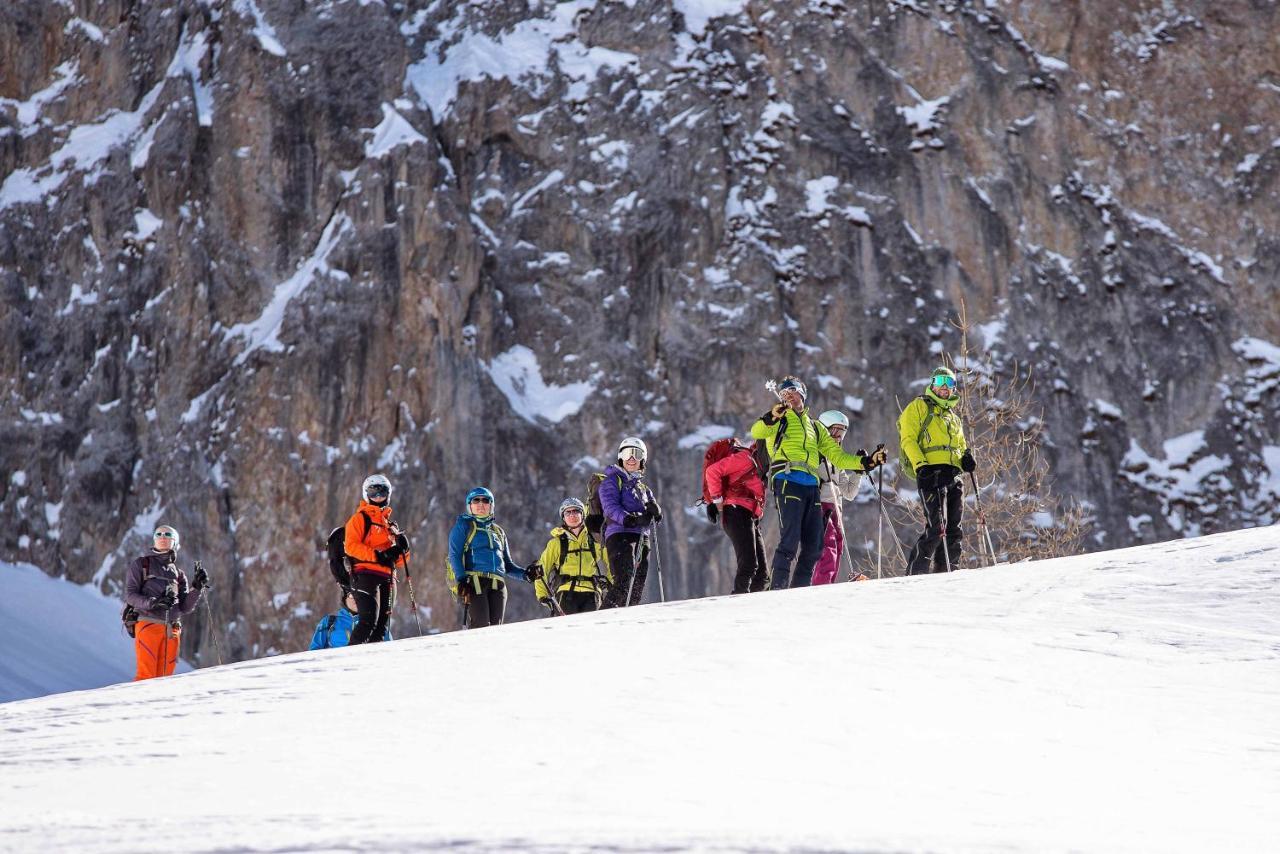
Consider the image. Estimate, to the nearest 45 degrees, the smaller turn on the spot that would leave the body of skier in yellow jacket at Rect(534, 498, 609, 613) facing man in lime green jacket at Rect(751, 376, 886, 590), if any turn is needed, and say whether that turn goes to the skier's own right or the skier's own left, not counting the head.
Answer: approximately 45° to the skier's own left

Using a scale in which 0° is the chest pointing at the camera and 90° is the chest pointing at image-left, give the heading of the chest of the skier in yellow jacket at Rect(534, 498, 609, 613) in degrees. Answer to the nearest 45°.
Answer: approximately 0°

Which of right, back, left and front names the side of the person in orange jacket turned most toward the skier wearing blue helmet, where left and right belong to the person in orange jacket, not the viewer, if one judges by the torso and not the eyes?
left

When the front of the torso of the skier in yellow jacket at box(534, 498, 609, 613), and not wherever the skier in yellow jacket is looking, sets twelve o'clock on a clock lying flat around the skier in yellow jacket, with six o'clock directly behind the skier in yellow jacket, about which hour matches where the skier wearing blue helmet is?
The skier wearing blue helmet is roughly at 2 o'clock from the skier in yellow jacket.

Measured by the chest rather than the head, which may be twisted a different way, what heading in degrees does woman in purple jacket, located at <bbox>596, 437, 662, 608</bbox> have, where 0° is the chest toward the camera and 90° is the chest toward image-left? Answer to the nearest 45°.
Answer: approximately 315°

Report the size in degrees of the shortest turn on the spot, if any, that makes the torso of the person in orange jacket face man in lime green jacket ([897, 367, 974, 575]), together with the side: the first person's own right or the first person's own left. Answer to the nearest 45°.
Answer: approximately 45° to the first person's own left
